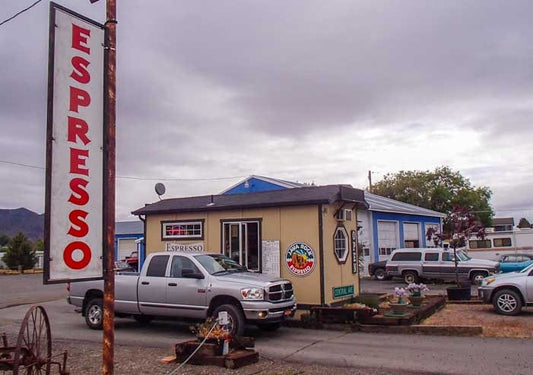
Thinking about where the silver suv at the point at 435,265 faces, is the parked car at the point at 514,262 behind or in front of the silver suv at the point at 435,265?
in front

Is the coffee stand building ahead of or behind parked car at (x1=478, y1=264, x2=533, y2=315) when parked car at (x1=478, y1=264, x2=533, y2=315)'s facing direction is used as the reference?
ahead

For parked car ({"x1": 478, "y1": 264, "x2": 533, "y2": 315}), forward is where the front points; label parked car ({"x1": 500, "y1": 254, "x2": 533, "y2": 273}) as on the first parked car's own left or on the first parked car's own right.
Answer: on the first parked car's own right

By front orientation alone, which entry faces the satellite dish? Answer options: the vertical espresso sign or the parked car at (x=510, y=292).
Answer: the parked car

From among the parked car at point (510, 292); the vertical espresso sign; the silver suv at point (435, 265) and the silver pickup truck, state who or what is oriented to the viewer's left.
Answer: the parked car

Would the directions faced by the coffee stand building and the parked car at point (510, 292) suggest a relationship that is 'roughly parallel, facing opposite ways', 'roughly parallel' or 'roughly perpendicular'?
roughly perpendicular

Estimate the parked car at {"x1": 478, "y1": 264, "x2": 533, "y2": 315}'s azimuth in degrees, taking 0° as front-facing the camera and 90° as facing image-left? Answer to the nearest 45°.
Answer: approximately 90°

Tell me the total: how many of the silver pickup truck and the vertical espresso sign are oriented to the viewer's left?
0

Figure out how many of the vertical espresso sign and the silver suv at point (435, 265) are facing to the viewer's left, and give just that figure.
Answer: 0

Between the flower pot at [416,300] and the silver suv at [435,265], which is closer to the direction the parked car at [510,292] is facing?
the flower pot

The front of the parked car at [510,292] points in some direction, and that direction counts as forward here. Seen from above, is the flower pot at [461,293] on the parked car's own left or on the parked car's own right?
on the parked car's own right

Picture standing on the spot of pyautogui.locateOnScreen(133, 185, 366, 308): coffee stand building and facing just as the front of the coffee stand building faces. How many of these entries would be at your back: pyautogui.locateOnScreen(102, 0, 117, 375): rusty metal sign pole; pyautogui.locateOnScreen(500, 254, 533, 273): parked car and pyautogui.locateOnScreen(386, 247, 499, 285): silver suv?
2

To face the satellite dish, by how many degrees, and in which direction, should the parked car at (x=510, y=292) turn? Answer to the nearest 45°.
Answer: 0° — it already faces it

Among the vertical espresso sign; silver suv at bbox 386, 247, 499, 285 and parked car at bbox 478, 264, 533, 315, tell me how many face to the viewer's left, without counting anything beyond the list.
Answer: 1

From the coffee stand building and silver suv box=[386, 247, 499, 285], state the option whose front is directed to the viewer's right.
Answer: the silver suv
